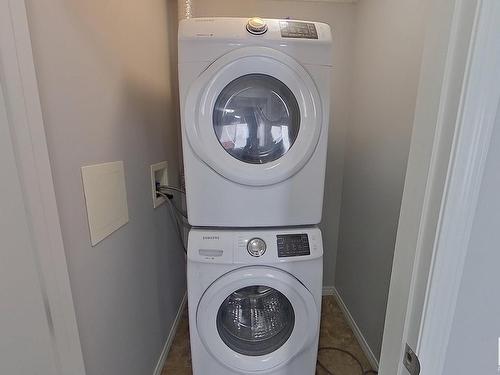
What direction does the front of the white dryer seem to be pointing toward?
toward the camera

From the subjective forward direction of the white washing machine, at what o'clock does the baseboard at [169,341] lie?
The baseboard is roughly at 4 o'clock from the white washing machine.

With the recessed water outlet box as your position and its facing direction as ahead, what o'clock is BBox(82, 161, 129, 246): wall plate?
The wall plate is roughly at 2 o'clock from the recessed water outlet box.

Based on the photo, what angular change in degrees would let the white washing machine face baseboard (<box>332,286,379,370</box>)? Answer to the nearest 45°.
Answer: approximately 135° to its left

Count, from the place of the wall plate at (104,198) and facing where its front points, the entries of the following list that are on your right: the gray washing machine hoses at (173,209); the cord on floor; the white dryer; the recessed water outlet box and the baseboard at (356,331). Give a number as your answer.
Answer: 0

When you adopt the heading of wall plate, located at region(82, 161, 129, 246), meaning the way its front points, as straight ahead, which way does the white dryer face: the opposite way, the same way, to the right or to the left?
to the right

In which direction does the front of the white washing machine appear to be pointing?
toward the camera

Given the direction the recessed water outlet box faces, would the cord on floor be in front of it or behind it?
in front

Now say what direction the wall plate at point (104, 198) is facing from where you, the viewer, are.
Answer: facing the viewer and to the right of the viewer

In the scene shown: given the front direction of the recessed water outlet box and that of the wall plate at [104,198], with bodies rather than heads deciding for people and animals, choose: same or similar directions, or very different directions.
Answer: same or similar directions

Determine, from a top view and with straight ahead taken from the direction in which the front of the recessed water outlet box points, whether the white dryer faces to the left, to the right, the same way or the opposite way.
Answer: to the right

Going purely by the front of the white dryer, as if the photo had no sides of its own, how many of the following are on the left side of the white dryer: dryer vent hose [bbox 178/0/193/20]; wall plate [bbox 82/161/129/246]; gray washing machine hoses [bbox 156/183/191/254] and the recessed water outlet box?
0

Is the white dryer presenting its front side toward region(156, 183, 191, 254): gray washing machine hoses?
no

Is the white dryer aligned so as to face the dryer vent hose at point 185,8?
no
